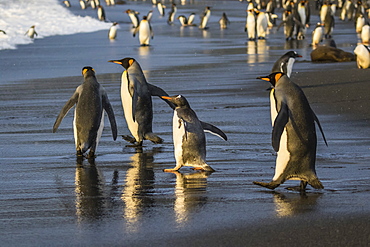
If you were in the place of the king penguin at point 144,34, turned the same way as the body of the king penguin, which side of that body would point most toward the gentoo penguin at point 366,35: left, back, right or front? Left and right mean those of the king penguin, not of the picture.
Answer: left

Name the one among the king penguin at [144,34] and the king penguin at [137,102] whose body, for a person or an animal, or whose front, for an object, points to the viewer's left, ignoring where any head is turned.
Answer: the king penguin at [137,102]

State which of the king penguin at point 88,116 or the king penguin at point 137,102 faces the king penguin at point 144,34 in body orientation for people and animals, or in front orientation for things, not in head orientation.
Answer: the king penguin at point 88,116

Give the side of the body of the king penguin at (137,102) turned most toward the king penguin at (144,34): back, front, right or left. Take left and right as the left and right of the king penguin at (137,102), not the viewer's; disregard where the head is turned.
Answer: right

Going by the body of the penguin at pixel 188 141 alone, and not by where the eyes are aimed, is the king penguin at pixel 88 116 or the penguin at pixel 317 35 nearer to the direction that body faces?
the king penguin

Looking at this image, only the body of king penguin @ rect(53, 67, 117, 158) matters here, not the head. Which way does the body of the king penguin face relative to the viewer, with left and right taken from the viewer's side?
facing away from the viewer

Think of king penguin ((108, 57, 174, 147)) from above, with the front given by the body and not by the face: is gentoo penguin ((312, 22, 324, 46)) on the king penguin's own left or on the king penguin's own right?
on the king penguin's own right

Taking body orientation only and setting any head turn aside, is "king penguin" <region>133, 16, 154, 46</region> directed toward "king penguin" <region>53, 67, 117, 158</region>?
yes

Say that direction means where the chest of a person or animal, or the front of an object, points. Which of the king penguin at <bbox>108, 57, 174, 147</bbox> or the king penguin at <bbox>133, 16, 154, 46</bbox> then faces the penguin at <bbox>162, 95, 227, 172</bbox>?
the king penguin at <bbox>133, 16, 154, 46</bbox>

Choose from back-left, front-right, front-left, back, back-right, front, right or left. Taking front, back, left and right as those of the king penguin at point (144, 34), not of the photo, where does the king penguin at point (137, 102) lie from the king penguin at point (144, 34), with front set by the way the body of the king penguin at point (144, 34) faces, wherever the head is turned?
front

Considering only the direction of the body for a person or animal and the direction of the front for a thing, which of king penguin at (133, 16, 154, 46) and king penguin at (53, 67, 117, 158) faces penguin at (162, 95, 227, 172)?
king penguin at (133, 16, 154, 46)

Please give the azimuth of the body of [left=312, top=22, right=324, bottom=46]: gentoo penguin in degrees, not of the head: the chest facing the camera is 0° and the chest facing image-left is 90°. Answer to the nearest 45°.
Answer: approximately 45°

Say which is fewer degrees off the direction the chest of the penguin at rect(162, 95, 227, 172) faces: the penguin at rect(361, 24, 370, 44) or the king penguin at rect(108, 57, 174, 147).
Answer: the king penguin

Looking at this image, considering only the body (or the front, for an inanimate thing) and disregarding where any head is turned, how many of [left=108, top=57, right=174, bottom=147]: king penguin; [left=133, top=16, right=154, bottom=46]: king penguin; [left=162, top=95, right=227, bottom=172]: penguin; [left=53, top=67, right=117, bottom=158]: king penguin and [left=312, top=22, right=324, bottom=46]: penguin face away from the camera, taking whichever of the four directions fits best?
1

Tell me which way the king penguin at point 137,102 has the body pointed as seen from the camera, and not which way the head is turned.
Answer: to the viewer's left
